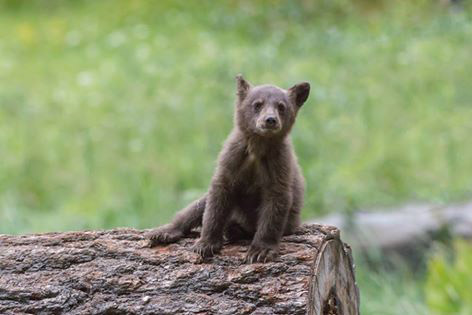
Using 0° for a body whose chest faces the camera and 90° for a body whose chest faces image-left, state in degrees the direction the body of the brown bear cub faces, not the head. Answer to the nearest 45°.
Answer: approximately 0°
